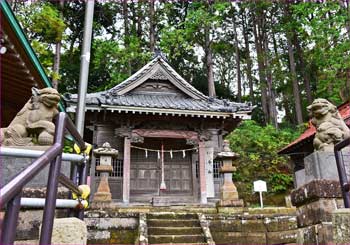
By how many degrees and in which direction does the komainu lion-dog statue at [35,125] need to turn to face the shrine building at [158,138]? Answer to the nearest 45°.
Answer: approximately 45° to its left

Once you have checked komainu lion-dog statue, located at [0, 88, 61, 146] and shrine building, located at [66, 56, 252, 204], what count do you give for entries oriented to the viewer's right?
1

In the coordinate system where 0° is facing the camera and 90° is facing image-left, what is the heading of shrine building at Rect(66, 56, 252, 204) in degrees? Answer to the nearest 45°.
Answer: approximately 0°

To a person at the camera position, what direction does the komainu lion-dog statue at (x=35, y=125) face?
facing to the right of the viewer

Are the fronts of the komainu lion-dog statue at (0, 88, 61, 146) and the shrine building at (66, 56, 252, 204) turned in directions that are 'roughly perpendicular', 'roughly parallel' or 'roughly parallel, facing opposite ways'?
roughly perpendicular

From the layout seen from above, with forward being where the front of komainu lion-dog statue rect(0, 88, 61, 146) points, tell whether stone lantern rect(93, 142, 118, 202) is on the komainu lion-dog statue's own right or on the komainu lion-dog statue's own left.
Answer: on the komainu lion-dog statue's own left
